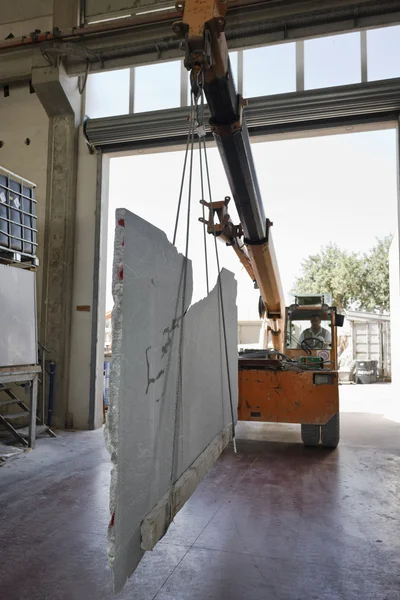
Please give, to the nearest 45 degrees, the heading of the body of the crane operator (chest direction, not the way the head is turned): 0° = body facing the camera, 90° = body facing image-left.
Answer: approximately 0°

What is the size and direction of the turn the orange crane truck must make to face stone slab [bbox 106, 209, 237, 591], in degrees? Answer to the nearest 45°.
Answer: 0° — it already faces it

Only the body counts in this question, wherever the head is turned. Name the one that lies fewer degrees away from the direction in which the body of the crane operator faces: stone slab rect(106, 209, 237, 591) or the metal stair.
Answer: the stone slab

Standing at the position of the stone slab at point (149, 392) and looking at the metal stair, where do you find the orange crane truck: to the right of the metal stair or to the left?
right

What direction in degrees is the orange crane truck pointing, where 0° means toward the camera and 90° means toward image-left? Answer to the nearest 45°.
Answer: approximately 0°

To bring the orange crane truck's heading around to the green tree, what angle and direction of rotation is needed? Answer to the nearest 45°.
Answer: approximately 180°

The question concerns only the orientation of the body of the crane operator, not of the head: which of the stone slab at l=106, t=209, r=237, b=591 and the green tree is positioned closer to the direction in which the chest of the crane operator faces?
the stone slab

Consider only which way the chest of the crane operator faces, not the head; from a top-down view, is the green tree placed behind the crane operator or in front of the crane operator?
behind

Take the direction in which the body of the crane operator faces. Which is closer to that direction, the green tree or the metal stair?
the metal stair

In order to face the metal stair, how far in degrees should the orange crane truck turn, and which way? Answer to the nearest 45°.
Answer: approximately 90° to its right

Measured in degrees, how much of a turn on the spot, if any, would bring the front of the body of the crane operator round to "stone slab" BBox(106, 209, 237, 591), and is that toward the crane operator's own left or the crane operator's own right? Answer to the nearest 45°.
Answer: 0° — they already face it
